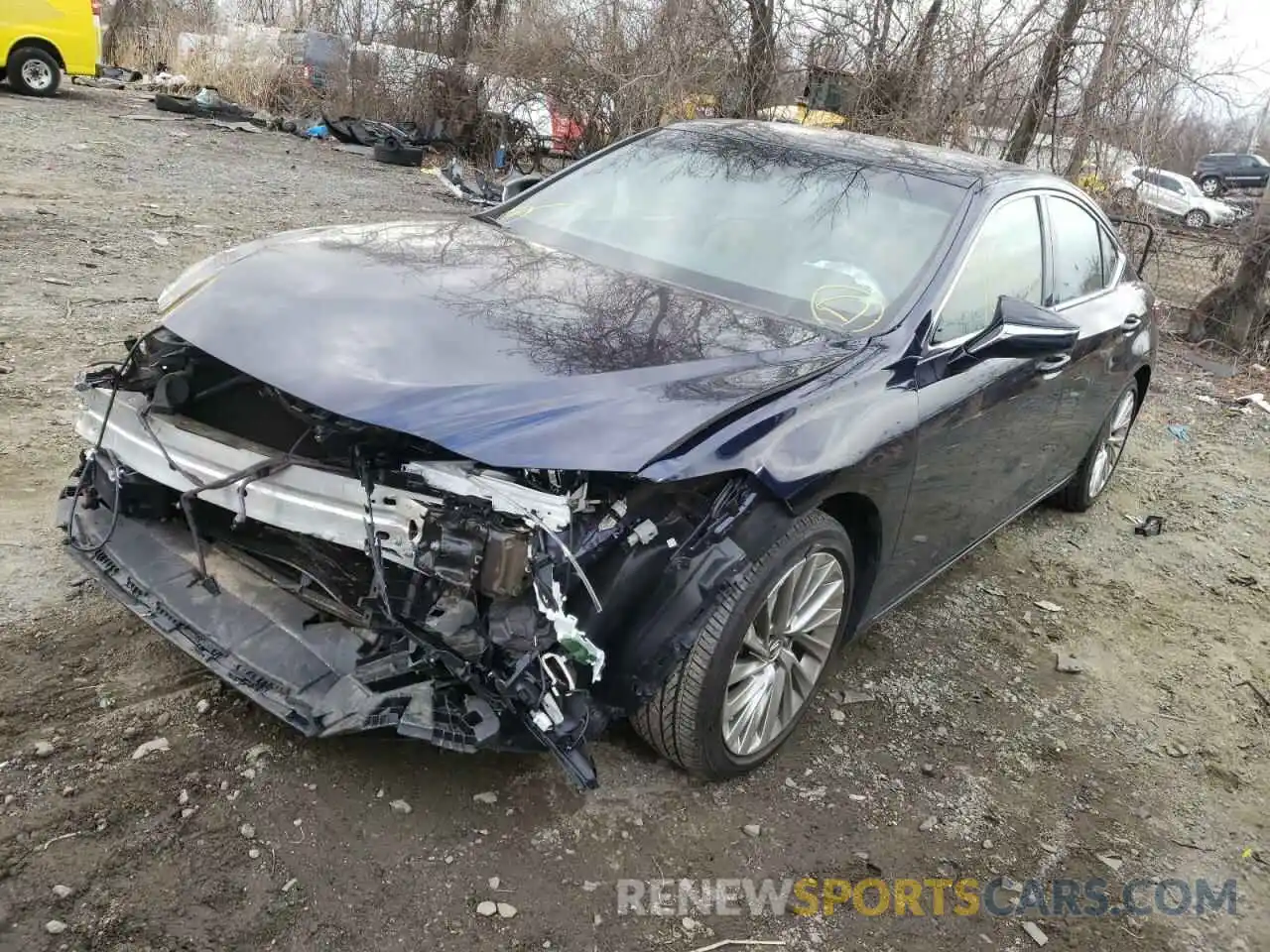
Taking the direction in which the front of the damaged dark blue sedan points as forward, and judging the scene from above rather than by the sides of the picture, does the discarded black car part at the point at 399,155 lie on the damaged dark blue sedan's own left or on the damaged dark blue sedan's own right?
on the damaged dark blue sedan's own right

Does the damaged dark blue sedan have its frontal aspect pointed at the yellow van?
no

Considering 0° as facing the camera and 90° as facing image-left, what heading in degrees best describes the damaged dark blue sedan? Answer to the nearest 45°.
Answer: approximately 45°

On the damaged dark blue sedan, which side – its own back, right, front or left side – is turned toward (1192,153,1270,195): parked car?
back

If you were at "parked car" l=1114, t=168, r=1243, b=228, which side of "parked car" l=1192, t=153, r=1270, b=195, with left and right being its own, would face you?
right

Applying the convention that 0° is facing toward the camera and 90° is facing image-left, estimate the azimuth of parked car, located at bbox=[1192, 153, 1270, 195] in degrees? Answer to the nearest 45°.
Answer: approximately 270°

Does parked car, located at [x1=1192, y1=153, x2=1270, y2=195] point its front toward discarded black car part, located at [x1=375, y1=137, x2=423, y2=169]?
no

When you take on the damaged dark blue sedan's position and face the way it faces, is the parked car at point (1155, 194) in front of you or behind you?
behind

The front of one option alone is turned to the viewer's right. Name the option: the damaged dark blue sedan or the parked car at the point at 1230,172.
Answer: the parked car
